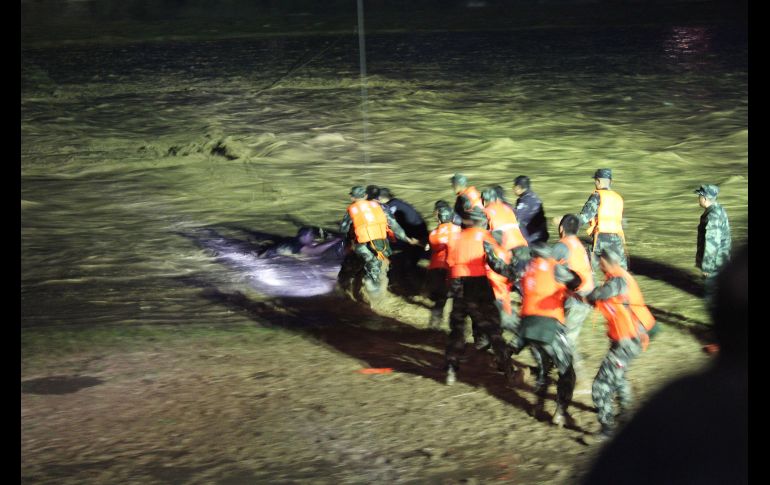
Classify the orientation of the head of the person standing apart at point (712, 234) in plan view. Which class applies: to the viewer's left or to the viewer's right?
to the viewer's left

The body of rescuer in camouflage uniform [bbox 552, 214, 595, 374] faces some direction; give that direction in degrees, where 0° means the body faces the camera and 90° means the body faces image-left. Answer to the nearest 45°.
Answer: approximately 135°

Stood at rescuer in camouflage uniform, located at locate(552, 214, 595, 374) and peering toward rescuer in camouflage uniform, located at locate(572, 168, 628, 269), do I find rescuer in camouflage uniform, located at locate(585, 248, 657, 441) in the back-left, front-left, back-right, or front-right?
back-right

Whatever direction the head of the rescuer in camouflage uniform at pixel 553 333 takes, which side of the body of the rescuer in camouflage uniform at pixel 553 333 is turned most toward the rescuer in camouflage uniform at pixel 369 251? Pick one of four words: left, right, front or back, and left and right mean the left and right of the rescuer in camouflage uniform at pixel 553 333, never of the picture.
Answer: front

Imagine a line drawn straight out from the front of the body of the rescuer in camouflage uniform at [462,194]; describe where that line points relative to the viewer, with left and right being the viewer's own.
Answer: facing to the left of the viewer

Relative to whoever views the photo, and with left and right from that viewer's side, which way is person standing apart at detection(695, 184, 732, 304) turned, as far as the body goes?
facing to the left of the viewer

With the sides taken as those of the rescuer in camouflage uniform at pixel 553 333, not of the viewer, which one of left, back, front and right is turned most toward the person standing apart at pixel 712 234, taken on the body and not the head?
right

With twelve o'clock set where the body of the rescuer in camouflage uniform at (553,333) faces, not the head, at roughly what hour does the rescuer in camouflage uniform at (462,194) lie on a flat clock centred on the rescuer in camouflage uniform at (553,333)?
the rescuer in camouflage uniform at (462,194) is roughly at 1 o'clock from the rescuer in camouflage uniform at (553,333).

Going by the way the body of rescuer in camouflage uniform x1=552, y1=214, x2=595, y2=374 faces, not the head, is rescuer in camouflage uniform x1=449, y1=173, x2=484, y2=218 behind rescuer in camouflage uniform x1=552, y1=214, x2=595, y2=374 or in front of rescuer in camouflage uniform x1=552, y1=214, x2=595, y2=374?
in front

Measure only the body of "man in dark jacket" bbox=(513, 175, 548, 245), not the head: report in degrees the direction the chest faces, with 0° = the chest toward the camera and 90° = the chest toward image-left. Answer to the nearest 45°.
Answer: approximately 90°

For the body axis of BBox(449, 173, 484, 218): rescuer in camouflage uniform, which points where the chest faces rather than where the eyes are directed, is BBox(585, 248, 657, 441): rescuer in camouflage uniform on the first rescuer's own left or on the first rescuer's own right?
on the first rescuer's own left

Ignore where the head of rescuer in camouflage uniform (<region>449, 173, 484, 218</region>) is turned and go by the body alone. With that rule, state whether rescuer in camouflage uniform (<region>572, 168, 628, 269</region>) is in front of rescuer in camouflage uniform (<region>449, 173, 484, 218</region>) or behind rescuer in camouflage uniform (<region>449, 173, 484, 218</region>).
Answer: behind
